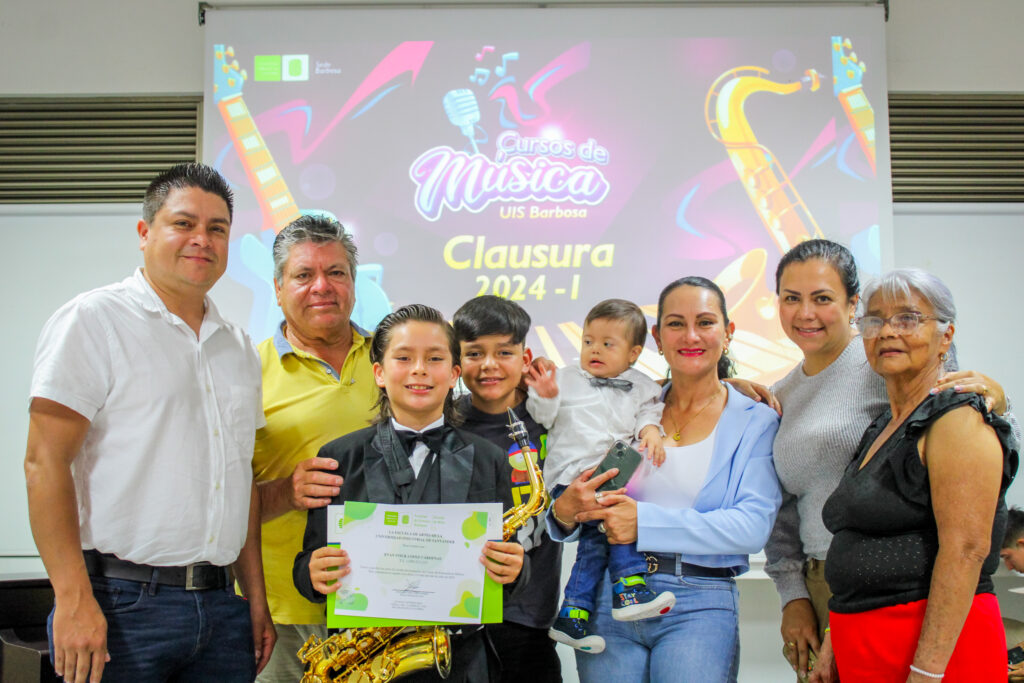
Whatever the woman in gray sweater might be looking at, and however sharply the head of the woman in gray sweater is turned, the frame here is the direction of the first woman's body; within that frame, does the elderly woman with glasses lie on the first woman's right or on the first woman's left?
on the first woman's left

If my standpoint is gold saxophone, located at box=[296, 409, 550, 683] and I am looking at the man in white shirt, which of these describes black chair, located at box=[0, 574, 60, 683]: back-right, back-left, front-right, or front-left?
front-right

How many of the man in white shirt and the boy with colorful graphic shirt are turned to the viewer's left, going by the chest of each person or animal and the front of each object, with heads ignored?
0

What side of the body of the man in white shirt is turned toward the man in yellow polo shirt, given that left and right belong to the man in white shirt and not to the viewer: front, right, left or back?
left

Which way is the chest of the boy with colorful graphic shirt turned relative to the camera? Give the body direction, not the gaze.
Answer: toward the camera

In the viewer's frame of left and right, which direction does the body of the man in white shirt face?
facing the viewer and to the right of the viewer

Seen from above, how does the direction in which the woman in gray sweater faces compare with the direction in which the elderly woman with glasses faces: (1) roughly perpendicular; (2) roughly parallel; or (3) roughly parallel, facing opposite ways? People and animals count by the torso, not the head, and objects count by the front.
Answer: roughly parallel

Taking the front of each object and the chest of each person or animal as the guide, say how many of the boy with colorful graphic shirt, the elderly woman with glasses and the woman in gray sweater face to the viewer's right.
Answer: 0

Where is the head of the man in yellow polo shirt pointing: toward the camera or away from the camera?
toward the camera

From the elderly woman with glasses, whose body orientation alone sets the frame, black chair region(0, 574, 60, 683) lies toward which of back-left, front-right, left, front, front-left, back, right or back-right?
front-right

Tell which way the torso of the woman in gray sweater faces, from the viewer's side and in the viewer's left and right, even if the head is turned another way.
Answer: facing the viewer and to the left of the viewer

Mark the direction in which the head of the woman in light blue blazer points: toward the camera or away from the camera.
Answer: toward the camera
